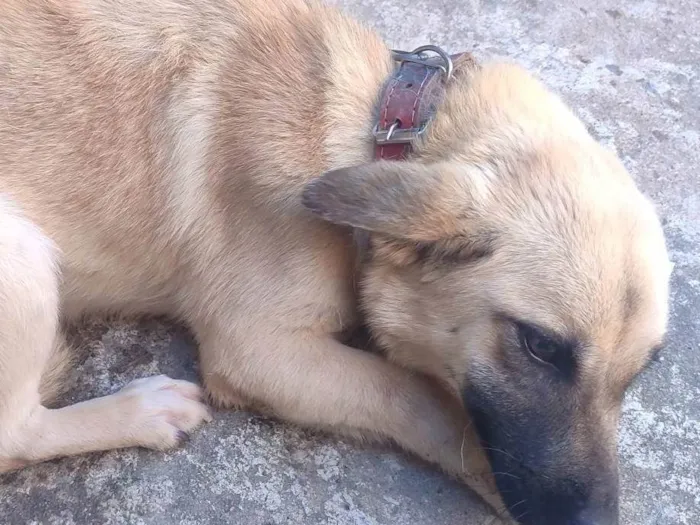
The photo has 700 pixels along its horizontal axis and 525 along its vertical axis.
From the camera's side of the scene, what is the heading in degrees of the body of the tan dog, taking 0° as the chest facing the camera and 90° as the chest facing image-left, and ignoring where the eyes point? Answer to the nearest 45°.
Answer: approximately 270°
